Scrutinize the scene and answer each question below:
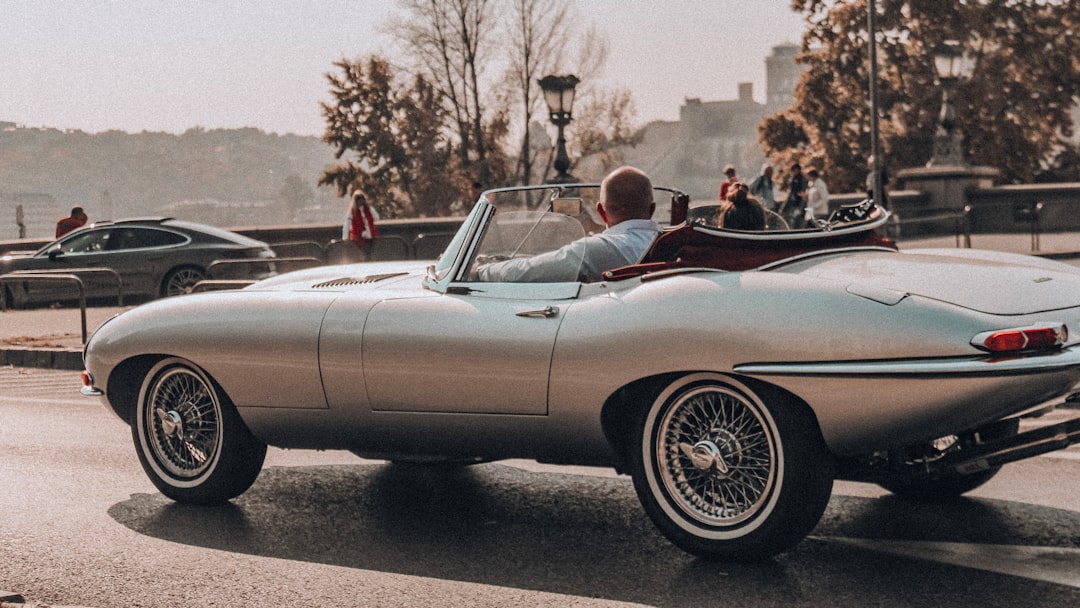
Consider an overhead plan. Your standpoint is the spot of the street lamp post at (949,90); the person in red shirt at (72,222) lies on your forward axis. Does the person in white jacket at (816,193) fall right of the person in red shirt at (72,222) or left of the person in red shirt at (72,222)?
left

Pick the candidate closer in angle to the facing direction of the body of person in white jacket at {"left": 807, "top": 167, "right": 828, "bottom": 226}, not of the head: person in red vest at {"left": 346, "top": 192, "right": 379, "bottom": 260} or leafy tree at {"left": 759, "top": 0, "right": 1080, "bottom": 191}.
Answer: the person in red vest

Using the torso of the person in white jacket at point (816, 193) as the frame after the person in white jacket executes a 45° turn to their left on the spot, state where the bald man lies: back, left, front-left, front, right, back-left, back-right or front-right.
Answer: front-left

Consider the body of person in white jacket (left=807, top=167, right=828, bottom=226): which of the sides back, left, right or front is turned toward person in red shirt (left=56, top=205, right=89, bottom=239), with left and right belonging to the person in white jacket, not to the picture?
front

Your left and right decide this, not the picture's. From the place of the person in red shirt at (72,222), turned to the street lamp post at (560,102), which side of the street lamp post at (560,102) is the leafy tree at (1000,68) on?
left

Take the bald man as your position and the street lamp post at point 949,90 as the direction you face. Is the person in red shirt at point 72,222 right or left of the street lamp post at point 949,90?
left

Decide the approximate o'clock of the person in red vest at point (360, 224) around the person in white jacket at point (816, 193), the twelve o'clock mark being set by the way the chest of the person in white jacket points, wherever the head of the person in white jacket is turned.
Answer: The person in red vest is roughly at 11 o'clock from the person in white jacket.

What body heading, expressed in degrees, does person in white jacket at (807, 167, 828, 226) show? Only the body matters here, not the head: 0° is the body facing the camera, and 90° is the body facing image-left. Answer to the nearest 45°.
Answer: approximately 90°

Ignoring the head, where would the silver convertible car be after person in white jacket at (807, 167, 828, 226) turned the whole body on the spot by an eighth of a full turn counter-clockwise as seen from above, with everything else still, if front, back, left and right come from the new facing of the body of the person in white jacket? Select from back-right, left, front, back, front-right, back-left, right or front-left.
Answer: front-left

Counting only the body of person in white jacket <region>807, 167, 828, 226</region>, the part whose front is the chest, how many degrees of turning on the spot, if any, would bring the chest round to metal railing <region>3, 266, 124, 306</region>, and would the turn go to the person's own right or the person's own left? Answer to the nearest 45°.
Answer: approximately 45° to the person's own left
